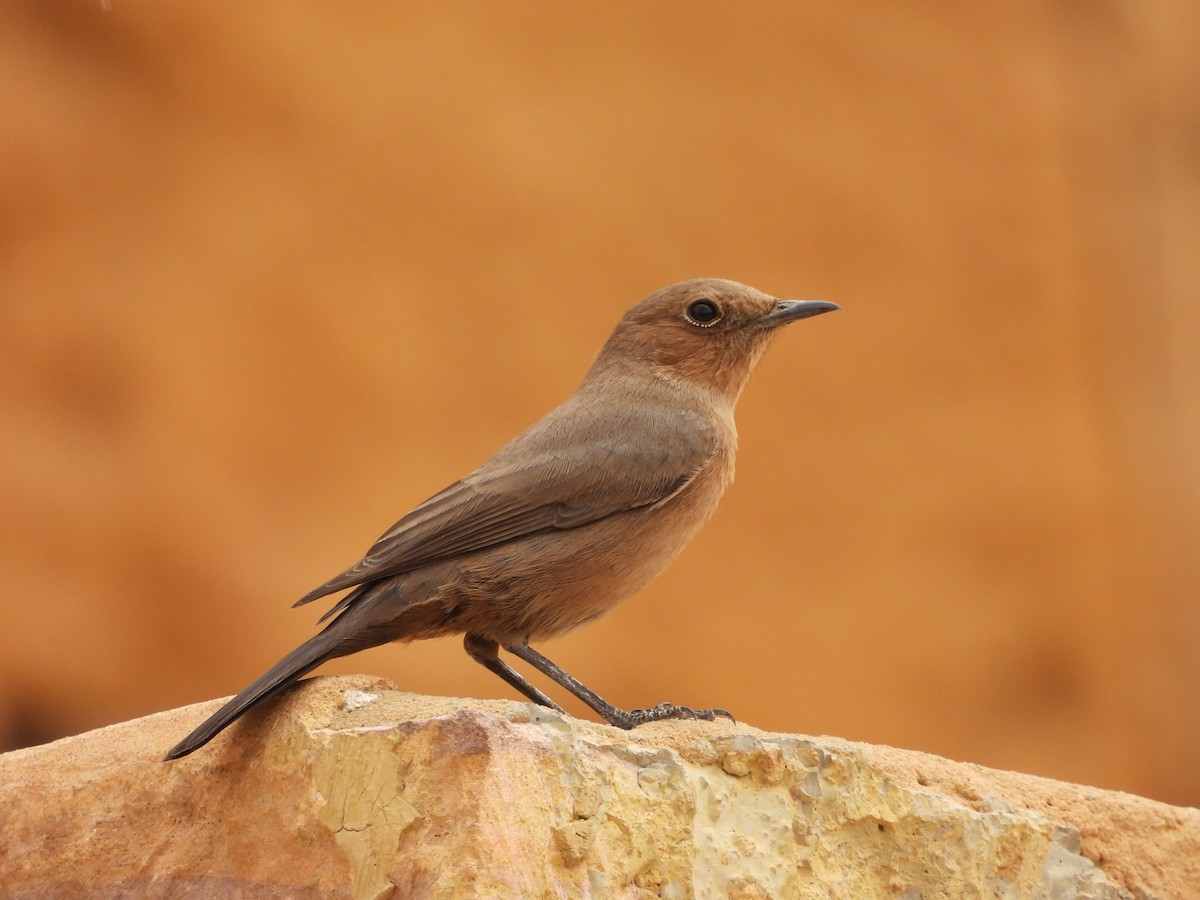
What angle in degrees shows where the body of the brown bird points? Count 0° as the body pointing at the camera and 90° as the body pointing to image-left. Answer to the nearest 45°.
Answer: approximately 270°
